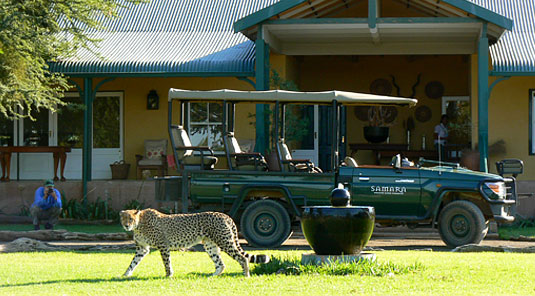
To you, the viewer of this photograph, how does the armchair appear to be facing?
facing the viewer and to the left of the viewer

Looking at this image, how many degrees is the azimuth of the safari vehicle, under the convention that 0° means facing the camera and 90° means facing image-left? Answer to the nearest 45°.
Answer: approximately 270°

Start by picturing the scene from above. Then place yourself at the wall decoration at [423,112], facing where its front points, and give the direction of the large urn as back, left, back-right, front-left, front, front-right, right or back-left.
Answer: front

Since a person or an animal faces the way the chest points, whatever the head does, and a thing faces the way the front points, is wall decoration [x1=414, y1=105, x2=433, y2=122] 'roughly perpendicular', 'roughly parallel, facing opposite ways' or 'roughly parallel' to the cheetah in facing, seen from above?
roughly perpendicular

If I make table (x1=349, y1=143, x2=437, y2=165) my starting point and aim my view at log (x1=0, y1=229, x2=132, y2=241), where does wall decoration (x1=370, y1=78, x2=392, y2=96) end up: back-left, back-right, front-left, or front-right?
back-right

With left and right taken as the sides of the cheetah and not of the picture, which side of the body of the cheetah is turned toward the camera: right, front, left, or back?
left

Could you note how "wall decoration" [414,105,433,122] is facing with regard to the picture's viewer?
facing the viewer

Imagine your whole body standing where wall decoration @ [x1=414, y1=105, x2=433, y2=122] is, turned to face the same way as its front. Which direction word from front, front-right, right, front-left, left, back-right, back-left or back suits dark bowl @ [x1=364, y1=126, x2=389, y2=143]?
front-right

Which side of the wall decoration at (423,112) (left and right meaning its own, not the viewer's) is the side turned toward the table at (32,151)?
right

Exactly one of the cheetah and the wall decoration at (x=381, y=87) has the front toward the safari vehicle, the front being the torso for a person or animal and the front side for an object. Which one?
the wall decoration

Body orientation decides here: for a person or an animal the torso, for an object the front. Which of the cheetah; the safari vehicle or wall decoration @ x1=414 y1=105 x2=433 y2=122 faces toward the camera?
the wall decoration

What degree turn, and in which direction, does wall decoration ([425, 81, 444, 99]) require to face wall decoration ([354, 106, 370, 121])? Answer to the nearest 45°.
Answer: approximately 90° to its right

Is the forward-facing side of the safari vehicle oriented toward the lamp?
no

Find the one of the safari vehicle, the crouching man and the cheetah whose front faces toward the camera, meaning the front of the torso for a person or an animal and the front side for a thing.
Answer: the crouching man

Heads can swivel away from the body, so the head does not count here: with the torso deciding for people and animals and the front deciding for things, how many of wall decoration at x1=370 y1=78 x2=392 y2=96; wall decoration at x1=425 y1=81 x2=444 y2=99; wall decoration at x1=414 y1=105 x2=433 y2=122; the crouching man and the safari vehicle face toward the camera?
4
